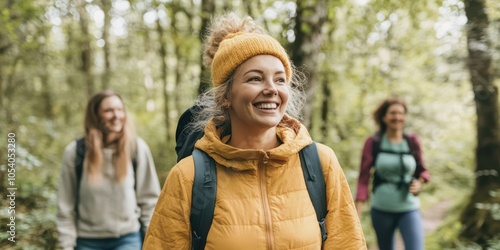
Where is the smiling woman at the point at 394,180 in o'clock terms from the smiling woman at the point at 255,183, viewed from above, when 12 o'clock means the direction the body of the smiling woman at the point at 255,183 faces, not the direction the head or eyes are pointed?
the smiling woman at the point at 394,180 is roughly at 7 o'clock from the smiling woman at the point at 255,183.

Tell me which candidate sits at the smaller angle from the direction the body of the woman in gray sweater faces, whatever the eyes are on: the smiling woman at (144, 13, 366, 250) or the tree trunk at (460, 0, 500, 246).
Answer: the smiling woman

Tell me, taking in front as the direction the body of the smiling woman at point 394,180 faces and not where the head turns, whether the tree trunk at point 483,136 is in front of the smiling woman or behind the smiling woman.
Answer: behind

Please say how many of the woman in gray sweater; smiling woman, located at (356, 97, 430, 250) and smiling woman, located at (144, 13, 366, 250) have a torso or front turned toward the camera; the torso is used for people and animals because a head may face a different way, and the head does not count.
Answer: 3

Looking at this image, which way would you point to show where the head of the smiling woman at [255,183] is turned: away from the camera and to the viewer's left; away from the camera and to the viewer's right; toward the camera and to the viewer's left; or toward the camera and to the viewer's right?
toward the camera and to the viewer's right

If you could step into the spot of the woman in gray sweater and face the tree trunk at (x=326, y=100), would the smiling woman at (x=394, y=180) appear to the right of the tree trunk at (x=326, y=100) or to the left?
right

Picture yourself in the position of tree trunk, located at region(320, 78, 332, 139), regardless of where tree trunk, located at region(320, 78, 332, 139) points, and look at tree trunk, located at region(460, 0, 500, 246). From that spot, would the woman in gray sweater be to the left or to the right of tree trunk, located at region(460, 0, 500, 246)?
right

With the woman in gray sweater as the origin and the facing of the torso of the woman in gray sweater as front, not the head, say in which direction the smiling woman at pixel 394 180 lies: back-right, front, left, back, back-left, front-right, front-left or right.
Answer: left

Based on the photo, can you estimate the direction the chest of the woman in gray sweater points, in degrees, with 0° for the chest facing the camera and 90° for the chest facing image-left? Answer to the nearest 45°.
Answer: approximately 0°

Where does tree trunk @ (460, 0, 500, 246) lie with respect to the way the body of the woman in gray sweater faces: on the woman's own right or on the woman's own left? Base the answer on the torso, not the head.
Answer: on the woman's own left

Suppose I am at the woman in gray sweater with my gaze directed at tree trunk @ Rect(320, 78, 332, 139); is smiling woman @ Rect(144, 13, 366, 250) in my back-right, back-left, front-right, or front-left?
back-right

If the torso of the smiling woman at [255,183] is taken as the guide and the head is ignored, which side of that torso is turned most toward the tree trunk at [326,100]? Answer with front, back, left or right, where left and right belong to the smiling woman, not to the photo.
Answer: back

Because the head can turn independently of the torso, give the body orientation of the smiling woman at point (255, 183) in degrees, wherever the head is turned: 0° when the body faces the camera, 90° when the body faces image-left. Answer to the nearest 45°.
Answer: approximately 0°
